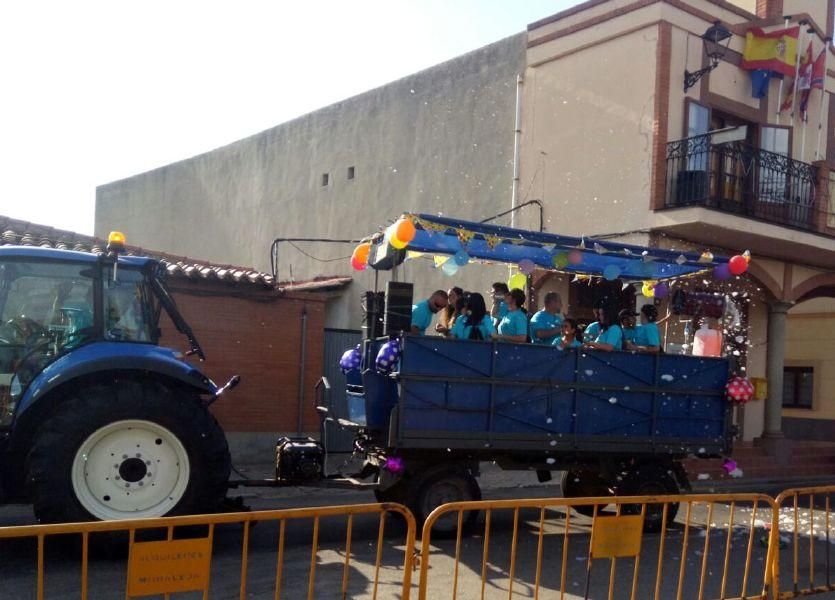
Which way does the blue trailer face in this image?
to the viewer's left

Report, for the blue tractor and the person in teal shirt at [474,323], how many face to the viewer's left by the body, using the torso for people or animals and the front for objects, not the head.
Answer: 1

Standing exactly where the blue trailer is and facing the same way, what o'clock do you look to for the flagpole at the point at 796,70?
The flagpole is roughly at 4 o'clock from the blue trailer.

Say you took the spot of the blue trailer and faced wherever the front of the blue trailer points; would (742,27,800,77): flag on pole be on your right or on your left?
on your right

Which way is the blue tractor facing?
to the viewer's left
